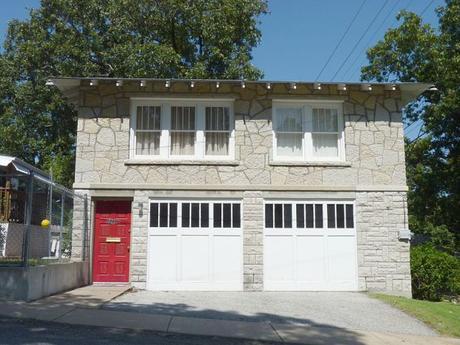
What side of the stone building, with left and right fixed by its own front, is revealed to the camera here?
front

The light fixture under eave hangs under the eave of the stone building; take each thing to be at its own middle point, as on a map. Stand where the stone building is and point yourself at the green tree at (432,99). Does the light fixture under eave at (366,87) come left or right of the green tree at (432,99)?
right

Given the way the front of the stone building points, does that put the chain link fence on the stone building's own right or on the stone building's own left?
on the stone building's own right

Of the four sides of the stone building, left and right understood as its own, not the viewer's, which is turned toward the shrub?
left

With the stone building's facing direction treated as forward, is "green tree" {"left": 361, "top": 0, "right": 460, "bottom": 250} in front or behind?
behind

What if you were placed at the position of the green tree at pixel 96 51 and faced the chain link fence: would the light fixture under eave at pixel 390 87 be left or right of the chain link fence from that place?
left

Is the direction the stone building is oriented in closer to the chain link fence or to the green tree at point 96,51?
the chain link fence

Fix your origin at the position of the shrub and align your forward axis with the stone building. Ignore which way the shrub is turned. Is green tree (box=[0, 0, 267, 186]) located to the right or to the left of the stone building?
right

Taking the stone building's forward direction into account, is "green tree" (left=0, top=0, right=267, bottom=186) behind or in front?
behind

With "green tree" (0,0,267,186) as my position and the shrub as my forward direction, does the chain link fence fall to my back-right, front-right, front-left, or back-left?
front-right
